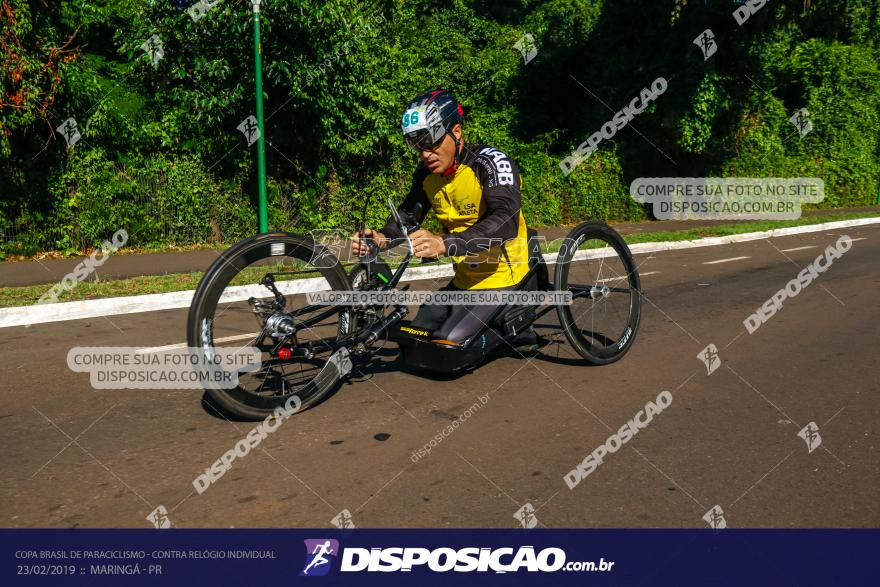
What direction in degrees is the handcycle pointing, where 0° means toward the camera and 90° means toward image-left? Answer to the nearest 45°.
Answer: approximately 45°

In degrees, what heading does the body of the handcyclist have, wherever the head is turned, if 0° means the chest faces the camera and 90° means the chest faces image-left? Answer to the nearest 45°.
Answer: approximately 45°
